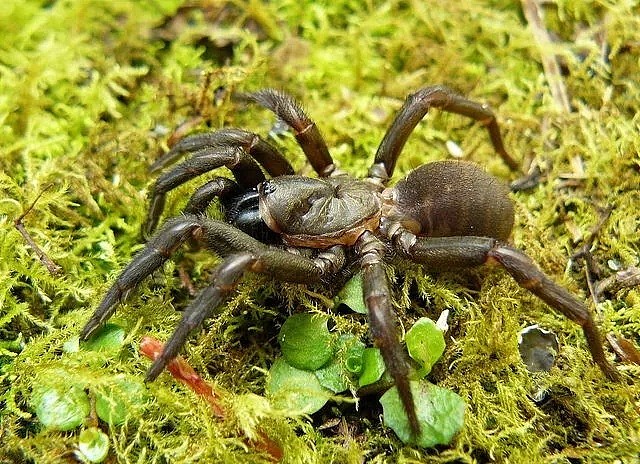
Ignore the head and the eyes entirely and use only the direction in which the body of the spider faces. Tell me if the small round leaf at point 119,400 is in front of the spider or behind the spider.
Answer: in front

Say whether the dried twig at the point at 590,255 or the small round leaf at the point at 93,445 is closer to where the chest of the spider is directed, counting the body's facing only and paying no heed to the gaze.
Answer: the small round leaf

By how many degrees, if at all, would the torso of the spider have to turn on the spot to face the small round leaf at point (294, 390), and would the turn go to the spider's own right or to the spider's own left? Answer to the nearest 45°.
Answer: approximately 45° to the spider's own left

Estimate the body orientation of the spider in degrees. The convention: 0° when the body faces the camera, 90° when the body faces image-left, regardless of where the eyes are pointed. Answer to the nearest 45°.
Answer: approximately 90°

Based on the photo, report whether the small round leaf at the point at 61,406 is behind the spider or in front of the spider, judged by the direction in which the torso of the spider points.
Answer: in front

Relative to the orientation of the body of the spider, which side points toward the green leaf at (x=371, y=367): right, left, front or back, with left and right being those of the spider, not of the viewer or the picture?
left

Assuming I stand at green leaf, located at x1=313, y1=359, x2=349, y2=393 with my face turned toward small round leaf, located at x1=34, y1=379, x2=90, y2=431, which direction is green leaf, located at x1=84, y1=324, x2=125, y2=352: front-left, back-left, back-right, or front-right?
front-right

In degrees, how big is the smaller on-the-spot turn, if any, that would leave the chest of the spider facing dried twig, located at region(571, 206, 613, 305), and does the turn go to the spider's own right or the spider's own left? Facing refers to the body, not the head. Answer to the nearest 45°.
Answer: approximately 180°

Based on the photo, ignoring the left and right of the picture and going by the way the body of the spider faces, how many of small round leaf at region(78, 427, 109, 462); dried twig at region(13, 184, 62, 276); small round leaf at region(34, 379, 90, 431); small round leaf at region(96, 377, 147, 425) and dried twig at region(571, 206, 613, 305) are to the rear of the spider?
1

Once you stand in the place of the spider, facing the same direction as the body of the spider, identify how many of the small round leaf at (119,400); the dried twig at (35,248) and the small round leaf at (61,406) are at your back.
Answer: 0

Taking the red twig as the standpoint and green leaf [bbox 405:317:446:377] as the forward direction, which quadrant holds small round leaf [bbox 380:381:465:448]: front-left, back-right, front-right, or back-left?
front-right

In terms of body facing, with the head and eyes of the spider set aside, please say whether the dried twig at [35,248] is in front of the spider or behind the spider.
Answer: in front

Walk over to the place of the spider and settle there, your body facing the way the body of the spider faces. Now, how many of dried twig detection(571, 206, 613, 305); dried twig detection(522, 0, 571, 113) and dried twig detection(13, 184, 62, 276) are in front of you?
1
